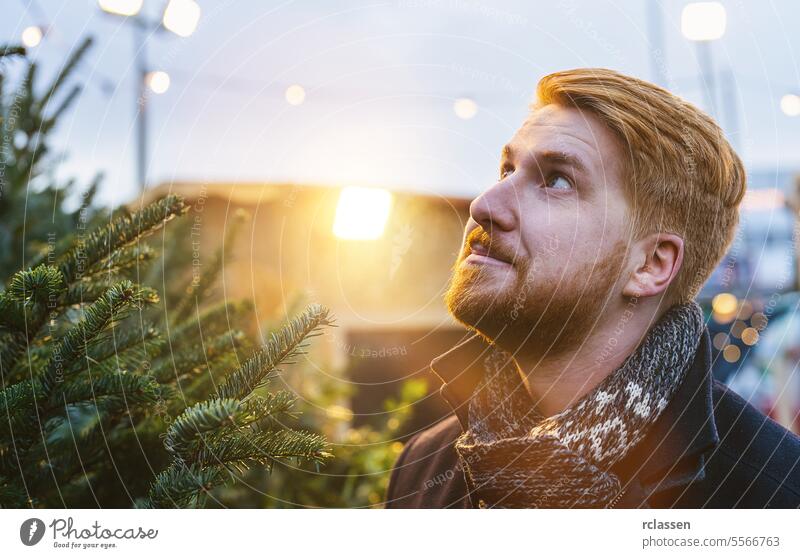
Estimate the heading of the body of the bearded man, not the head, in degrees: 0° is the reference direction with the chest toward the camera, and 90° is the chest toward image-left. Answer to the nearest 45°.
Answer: approximately 45°
